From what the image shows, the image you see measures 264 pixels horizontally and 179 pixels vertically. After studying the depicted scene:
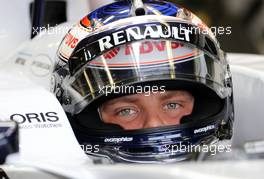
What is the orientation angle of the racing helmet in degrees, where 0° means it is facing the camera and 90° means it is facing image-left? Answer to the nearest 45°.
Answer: approximately 0°
